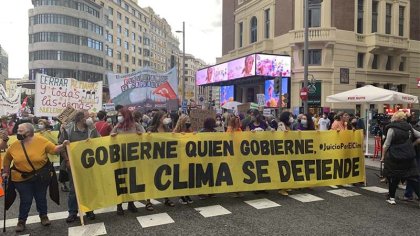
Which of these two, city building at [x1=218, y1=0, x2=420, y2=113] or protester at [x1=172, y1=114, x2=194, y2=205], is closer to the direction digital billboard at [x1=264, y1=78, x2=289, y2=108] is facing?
the protester

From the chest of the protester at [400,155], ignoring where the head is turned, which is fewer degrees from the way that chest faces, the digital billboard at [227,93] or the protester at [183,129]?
the digital billboard

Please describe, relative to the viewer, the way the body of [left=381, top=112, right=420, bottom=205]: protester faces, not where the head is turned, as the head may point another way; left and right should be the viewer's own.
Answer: facing away from the viewer and to the left of the viewer

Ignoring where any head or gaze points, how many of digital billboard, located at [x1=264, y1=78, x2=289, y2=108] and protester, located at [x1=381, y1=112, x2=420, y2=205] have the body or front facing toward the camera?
1

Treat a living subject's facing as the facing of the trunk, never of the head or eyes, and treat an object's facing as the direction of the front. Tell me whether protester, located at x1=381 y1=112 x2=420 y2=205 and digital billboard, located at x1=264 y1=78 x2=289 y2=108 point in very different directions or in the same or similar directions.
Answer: very different directions

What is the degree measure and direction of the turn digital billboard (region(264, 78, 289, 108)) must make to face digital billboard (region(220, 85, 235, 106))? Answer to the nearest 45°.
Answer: approximately 135° to its right

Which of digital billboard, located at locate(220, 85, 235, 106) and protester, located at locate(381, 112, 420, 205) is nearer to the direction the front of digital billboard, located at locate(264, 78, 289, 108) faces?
the protester

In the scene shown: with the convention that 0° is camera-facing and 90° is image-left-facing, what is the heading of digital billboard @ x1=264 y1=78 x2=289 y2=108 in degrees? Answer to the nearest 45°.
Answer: approximately 0°
